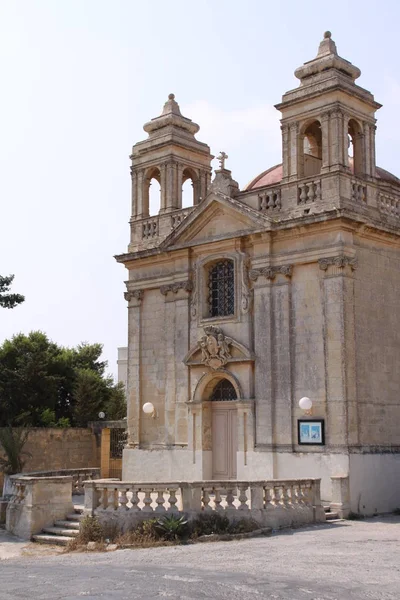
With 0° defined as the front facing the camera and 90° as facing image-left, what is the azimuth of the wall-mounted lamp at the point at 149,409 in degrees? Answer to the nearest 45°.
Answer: approximately 45°

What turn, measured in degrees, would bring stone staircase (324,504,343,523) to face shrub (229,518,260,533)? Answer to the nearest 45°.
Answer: approximately 90° to its right

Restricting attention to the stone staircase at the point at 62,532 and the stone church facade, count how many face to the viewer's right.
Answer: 0

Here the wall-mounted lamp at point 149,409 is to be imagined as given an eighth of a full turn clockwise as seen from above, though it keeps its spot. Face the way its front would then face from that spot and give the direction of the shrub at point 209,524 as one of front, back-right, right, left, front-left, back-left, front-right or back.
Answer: left

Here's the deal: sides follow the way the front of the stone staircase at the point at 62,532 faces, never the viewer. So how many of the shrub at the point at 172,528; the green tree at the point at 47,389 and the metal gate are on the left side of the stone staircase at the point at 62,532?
1

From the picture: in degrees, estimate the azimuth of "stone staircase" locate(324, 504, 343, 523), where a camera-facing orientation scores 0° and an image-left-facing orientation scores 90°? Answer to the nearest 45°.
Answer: approximately 315°

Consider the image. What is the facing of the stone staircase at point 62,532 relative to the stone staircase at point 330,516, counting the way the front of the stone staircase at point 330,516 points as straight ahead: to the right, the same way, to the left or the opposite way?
to the right

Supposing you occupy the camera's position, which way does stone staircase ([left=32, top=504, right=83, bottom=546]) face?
facing the viewer and to the left of the viewer

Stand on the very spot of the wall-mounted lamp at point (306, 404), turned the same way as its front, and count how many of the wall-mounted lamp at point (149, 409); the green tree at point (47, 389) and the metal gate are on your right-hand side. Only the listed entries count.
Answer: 3

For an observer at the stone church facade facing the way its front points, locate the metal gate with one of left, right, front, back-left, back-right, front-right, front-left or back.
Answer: right

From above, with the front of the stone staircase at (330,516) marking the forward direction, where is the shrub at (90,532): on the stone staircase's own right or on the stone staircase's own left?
on the stone staircase's own right
